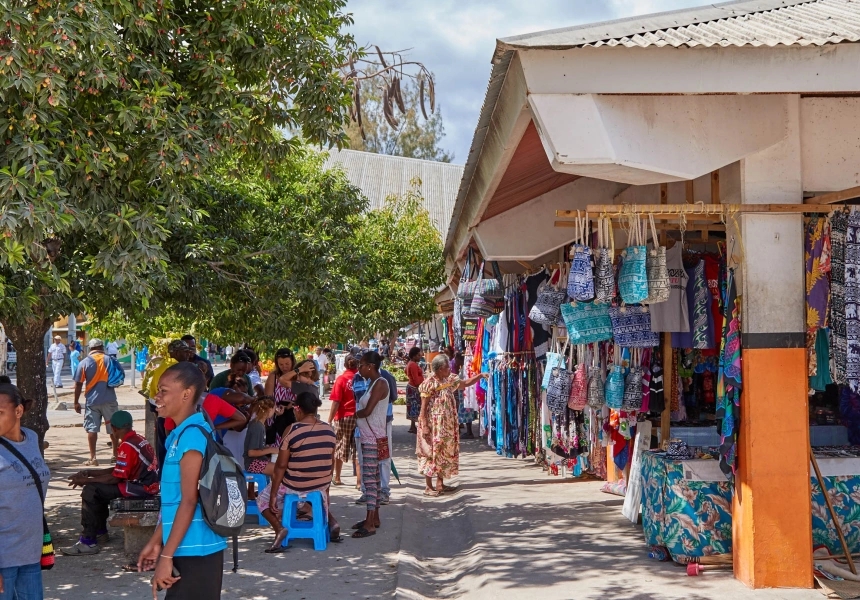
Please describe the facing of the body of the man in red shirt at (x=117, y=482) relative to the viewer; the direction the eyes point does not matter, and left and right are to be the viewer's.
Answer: facing to the left of the viewer

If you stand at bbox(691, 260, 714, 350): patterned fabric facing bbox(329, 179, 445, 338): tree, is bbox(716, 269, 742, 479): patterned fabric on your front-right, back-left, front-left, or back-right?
back-left

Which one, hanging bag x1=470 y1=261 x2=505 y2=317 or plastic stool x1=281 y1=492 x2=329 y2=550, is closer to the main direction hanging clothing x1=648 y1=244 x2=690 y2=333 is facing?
the plastic stool

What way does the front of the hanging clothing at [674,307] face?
toward the camera

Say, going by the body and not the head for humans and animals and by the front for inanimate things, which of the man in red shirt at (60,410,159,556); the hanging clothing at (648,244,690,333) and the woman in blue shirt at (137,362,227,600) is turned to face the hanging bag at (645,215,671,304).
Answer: the hanging clothing

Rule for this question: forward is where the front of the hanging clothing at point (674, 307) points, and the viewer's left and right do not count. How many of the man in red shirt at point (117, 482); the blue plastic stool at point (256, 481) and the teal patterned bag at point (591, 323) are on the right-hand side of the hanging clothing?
3

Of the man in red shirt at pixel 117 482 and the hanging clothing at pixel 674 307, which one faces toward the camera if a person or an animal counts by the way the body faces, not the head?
the hanging clothing

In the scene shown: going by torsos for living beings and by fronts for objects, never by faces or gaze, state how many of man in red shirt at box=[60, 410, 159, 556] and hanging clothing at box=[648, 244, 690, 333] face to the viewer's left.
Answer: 1

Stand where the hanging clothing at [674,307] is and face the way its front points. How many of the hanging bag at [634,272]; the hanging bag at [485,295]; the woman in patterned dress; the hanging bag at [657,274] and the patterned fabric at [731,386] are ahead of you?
3

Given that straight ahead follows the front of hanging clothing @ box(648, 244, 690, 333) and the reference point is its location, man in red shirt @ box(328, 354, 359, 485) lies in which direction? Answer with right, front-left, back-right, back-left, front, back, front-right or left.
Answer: back-right
